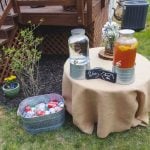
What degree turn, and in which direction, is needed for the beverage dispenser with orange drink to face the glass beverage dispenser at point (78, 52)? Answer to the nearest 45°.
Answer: approximately 45° to its right

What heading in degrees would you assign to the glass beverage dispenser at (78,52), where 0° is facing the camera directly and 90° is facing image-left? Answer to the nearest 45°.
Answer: approximately 0°

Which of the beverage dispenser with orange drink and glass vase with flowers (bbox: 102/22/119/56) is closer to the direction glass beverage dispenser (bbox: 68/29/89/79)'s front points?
the beverage dispenser with orange drink

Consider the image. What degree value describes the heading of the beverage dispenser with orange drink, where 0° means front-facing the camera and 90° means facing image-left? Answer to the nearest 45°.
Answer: approximately 45°

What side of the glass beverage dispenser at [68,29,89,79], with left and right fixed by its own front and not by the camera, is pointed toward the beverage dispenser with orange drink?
left

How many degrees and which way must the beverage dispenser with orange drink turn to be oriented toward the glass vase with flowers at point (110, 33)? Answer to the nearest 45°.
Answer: approximately 90° to its right
